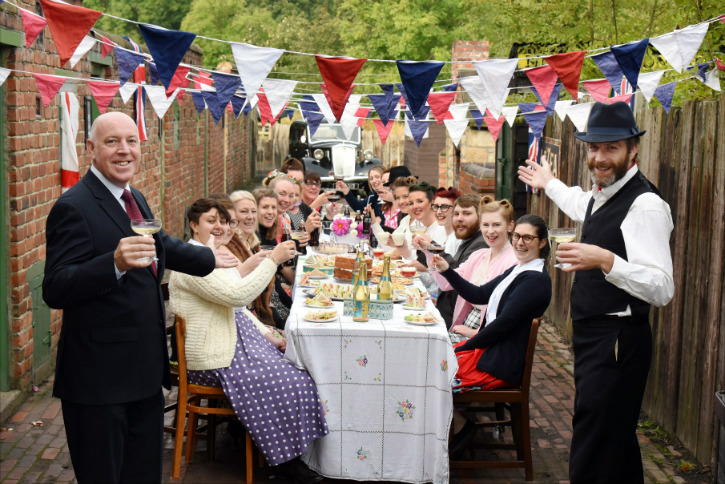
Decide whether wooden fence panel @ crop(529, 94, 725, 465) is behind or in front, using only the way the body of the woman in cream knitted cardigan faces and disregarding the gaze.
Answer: in front

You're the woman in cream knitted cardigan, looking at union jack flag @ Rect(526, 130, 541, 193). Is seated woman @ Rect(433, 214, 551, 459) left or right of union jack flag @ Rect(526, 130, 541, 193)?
right

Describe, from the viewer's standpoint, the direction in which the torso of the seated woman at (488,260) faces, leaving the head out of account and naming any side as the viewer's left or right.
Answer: facing the viewer and to the left of the viewer

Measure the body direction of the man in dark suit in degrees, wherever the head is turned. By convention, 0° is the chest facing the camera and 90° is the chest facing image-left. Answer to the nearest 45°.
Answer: approximately 315°

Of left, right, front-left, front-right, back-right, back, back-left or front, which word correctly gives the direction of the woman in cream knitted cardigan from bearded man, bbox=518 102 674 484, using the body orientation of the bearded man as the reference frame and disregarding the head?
front-right

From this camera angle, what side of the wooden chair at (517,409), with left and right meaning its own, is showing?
left

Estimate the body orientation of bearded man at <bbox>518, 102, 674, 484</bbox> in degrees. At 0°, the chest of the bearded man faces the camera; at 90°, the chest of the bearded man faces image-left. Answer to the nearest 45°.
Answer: approximately 45°

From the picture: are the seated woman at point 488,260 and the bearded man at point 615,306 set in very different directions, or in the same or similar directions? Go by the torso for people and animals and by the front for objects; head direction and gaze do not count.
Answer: same or similar directions

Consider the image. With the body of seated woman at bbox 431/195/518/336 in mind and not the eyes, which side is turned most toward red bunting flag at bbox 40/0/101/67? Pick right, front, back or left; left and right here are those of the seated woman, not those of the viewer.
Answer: front

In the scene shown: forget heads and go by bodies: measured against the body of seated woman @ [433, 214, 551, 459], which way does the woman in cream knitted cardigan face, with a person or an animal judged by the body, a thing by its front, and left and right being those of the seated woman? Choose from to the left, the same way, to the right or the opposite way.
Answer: the opposite way

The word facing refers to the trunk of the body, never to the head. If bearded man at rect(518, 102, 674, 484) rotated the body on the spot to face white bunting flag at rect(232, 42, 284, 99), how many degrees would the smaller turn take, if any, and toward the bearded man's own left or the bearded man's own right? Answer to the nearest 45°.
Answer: approximately 90° to the bearded man's own right

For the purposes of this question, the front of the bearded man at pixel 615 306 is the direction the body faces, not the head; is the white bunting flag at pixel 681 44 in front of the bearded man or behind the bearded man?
behind

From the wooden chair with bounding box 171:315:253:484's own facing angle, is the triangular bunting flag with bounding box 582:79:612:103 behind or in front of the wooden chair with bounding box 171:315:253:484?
in front

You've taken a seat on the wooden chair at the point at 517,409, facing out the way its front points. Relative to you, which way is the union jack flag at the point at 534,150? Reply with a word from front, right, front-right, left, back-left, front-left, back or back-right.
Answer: right

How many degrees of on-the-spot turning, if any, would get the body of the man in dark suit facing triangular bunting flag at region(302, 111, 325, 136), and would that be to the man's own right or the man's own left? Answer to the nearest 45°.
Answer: approximately 135° to the man's own left

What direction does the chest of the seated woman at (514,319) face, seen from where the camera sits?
to the viewer's left

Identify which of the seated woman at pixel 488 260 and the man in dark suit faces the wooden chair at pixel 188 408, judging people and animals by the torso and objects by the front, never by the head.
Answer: the seated woman

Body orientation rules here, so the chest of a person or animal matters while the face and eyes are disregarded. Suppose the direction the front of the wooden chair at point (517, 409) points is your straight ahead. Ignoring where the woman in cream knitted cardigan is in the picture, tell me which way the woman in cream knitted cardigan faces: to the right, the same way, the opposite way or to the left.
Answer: the opposite way
